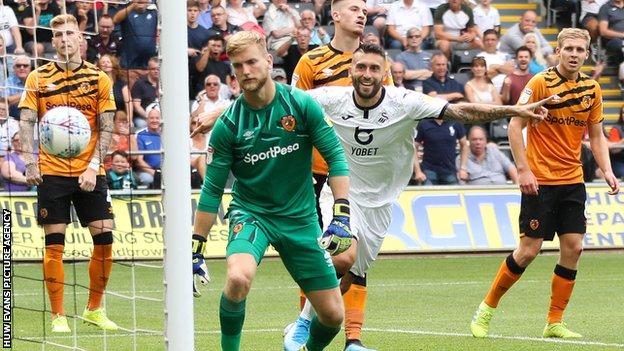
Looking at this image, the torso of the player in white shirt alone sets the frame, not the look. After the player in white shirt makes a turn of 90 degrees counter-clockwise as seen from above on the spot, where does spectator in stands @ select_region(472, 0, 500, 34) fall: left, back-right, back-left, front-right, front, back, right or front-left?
left

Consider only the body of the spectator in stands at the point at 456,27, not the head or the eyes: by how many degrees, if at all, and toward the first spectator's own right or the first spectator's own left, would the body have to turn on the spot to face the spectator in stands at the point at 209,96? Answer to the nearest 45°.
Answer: approximately 45° to the first spectator's own right

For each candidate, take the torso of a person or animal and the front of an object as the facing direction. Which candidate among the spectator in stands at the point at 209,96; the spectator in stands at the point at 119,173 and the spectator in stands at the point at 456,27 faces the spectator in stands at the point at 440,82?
the spectator in stands at the point at 456,27
